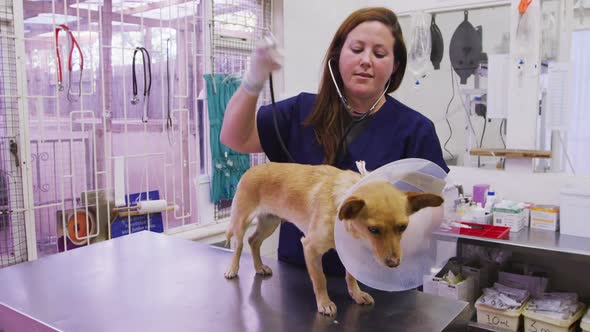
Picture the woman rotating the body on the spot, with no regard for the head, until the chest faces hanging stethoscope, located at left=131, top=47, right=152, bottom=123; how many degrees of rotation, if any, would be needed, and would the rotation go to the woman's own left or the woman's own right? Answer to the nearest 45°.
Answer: approximately 135° to the woman's own right

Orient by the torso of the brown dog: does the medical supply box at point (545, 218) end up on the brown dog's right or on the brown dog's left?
on the brown dog's left

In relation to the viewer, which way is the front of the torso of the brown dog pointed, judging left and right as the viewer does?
facing the viewer and to the right of the viewer

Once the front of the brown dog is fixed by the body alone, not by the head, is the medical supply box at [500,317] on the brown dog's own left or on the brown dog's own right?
on the brown dog's own left

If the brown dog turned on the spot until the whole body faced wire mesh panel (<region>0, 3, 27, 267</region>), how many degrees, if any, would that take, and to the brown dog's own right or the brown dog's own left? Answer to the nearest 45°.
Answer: approximately 180°

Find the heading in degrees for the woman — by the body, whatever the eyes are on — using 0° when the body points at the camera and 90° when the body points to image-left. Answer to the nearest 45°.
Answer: approximately 0°

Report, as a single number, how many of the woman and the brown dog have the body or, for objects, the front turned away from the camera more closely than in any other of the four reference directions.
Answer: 0

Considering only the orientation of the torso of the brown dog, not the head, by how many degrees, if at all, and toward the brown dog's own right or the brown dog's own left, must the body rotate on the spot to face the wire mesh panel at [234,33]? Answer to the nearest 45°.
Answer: approximately 135° to the brown dog's own left
